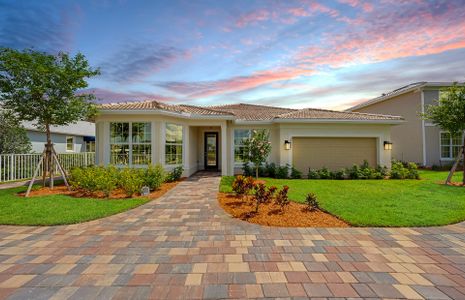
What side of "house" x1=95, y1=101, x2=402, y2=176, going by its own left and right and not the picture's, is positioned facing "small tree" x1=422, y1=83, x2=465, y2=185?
left

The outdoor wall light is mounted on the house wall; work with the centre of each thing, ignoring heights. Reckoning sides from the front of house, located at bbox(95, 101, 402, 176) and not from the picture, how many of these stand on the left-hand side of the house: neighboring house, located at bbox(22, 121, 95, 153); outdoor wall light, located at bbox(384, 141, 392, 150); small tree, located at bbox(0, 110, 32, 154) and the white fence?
1

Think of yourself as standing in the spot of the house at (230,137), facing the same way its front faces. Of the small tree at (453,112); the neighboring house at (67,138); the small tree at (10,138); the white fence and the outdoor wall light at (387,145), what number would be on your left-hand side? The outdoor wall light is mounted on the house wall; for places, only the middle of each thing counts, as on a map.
2

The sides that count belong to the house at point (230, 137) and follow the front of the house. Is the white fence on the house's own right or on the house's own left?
on the house's own right

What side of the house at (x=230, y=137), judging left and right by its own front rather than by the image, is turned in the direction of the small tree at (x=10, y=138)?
right

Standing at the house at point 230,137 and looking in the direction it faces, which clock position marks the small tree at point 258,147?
The small tree is roughly at 11 o'clock from the house.

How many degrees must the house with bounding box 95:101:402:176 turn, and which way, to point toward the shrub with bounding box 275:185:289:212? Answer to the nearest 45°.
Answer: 0° — it already faces it

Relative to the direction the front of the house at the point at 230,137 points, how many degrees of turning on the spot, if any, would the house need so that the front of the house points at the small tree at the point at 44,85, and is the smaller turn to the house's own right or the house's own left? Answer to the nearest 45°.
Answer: approximately 45° to the house's own right

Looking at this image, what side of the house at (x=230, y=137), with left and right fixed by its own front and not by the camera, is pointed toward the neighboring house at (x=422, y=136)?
left

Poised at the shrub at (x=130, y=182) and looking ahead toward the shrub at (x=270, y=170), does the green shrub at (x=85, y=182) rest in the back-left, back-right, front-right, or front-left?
back-left

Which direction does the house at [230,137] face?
toward the camera

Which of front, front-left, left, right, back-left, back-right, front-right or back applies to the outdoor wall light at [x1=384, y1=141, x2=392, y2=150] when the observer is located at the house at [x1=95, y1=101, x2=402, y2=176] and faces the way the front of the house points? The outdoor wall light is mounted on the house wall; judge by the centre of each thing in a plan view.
left

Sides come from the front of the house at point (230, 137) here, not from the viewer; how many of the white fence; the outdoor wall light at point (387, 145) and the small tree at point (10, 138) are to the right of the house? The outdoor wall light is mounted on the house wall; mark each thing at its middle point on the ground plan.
2
